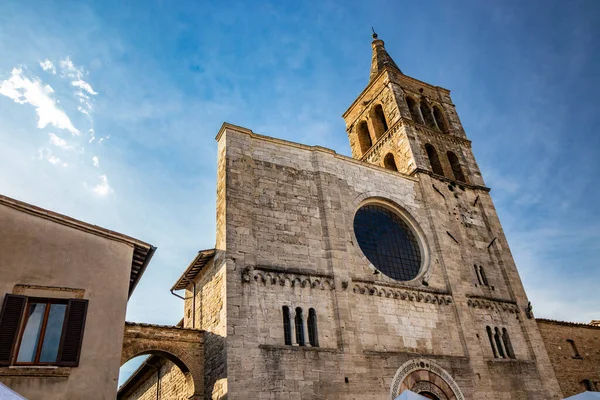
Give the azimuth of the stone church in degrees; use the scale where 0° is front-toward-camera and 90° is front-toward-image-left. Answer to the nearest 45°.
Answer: approximately 315°

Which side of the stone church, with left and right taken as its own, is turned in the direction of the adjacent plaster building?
right
